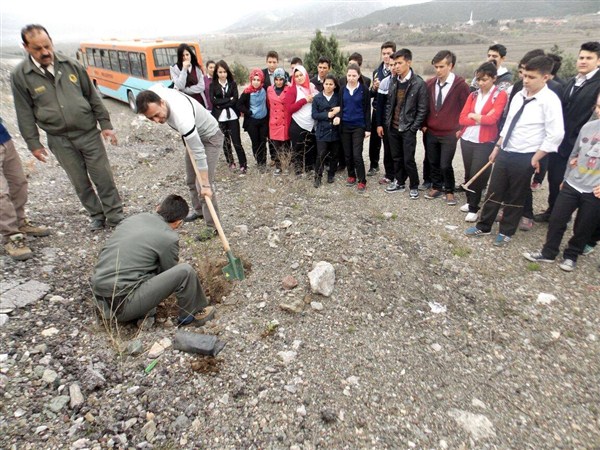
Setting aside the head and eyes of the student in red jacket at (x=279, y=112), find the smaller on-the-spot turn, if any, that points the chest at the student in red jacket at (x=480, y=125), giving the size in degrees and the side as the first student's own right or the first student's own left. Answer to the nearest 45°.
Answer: approximately 45° to the first student's own left

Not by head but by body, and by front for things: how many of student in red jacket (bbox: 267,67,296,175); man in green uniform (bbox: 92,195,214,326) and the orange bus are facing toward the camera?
1

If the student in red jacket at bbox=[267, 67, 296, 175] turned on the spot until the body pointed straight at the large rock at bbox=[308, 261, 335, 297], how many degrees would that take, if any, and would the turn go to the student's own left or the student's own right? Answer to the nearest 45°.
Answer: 0° — they already face it

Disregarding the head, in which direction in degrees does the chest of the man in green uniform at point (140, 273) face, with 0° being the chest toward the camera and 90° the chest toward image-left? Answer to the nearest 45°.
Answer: approximately 225°

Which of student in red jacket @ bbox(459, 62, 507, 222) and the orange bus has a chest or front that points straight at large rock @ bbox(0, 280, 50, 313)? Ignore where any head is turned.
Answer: the student in red jacket

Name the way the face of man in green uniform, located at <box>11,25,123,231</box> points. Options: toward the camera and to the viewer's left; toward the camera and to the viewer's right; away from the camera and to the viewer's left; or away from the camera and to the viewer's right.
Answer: toward the camera and to the viewer's right

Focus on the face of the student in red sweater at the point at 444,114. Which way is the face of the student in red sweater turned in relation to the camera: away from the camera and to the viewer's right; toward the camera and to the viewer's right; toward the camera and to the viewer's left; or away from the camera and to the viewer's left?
toward the camera and to the viewer's left

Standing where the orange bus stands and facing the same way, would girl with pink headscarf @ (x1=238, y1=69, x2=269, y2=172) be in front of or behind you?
behind

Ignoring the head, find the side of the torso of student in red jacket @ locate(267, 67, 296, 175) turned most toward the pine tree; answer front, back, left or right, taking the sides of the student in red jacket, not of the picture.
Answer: back

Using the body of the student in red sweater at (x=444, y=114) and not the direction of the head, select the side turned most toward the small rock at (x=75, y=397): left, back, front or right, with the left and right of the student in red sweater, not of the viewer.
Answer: front

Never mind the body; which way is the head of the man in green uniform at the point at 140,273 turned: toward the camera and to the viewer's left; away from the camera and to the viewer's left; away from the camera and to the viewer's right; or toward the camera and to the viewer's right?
away from the camera and to the viewer's right

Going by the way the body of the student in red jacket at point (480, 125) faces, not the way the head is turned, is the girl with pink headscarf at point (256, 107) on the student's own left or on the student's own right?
on the student's own right

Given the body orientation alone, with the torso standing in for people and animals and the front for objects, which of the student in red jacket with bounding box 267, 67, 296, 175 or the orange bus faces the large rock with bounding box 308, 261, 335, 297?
the student in red jacket
